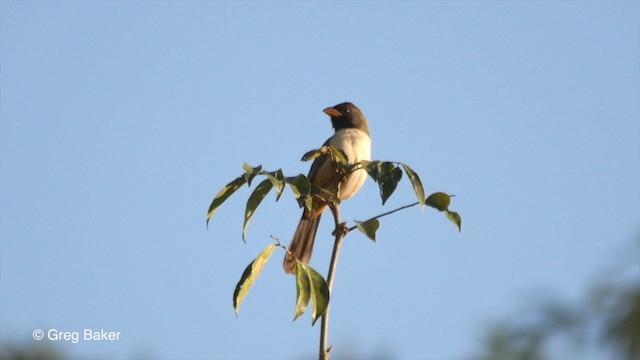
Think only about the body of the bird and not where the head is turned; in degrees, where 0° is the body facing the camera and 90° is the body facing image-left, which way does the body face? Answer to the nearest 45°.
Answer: approximately 315°
